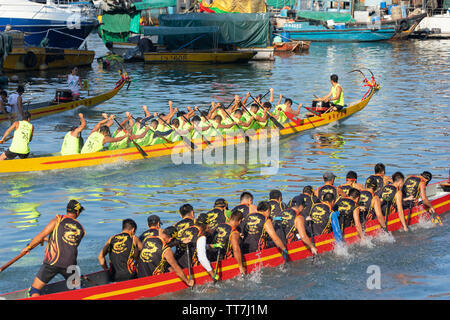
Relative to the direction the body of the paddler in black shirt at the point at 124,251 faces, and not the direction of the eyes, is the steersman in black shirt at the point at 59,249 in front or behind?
behind

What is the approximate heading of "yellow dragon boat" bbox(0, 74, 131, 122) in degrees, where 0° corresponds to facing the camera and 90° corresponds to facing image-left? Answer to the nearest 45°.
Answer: approximately 225°

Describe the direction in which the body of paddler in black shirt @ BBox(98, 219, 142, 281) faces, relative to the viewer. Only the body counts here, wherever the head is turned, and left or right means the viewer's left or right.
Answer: facing away from the viewer and to the right of the viewer

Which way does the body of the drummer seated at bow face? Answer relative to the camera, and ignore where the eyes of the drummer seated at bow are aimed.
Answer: to the viewer's left

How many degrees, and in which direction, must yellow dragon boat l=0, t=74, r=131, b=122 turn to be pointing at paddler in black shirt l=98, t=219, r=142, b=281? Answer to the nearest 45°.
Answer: approximately 135° to its right

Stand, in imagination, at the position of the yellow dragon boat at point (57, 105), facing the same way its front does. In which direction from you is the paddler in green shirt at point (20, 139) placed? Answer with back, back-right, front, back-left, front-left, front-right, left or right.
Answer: back-right

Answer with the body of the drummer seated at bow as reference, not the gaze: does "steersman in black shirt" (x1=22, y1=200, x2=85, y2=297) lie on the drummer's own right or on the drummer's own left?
on the drummer's own left
